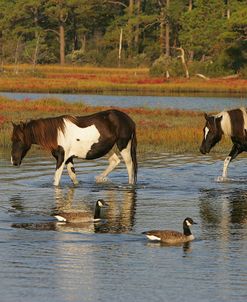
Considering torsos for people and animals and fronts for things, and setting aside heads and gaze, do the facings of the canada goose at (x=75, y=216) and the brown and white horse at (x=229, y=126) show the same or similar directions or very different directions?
very different directions

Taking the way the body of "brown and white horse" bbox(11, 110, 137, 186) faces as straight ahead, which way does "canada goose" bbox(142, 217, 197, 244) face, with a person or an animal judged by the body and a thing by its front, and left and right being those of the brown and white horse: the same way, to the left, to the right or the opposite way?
the opposite way

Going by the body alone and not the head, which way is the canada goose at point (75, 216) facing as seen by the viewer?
to the viewer's right

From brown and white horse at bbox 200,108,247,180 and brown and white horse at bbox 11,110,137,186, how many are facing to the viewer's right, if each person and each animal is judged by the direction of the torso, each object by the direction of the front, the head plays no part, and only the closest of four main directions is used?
0

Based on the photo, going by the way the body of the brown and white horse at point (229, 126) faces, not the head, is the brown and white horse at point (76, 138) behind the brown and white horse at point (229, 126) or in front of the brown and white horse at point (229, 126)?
in front

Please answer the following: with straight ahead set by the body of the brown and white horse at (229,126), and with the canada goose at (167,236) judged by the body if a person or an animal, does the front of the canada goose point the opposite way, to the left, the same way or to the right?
the opposite way

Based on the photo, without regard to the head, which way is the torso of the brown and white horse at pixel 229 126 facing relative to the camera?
to the viewer's left

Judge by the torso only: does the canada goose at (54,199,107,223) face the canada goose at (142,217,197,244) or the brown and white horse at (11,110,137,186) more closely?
the canada goose

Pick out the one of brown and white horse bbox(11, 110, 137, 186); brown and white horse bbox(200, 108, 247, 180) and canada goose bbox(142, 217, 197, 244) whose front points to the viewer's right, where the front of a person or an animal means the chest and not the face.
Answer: the canada goose

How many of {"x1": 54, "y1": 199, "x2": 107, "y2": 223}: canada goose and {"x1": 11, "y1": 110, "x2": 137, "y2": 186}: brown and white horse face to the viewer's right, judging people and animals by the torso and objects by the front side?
1

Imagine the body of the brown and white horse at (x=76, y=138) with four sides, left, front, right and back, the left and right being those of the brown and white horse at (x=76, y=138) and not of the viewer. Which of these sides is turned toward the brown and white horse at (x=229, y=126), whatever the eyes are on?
back

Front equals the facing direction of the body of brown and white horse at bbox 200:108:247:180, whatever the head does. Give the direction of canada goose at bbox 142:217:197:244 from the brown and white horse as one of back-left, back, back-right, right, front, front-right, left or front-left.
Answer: left

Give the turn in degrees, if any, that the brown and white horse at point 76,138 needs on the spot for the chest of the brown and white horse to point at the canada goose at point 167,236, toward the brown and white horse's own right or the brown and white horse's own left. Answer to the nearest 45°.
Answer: approximately 90° to the brown and white horse's own left

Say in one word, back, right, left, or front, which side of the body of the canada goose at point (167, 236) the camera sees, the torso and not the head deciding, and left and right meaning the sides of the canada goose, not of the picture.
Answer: right

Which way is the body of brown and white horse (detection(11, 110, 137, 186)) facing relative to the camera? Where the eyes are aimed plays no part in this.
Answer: to the viewer's left
